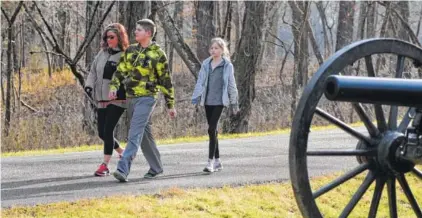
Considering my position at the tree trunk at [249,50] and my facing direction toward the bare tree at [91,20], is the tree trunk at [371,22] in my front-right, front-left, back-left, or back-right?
back-right

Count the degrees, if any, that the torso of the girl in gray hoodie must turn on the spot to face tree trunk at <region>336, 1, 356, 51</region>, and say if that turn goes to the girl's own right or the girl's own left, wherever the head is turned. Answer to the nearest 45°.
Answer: approximately 135° to the girl's own right

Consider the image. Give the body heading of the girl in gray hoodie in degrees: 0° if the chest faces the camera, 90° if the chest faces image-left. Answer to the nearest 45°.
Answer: approximately 45°

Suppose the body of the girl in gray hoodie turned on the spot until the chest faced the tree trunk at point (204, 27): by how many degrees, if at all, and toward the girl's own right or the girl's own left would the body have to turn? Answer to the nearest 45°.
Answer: approximately 135° to the girl's own right

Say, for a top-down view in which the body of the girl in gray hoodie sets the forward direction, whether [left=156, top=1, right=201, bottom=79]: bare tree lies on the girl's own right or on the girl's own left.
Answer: on the girl's own right

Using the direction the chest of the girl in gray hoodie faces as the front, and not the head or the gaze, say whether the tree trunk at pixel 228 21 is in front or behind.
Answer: behind

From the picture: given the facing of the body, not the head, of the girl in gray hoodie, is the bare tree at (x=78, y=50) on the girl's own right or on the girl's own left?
on the girl's own right

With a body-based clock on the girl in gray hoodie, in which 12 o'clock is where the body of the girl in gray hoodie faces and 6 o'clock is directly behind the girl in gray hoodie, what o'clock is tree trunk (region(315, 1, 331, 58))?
The tree trunk is roughly at 5 o'clock from the girl in gray hoodie.

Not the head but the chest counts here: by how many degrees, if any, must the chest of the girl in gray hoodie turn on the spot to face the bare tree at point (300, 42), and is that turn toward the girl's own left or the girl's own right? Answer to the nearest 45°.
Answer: approximately 135° to the girl's own right

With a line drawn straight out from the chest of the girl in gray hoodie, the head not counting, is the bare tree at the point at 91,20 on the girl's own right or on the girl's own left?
on the girl's own right

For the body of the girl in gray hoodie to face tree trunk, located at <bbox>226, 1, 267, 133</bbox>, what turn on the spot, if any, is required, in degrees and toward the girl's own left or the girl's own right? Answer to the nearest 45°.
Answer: approximately 135° to the girl's own right

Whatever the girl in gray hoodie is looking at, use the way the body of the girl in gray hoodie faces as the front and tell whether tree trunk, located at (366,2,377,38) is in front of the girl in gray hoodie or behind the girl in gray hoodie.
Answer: behind
